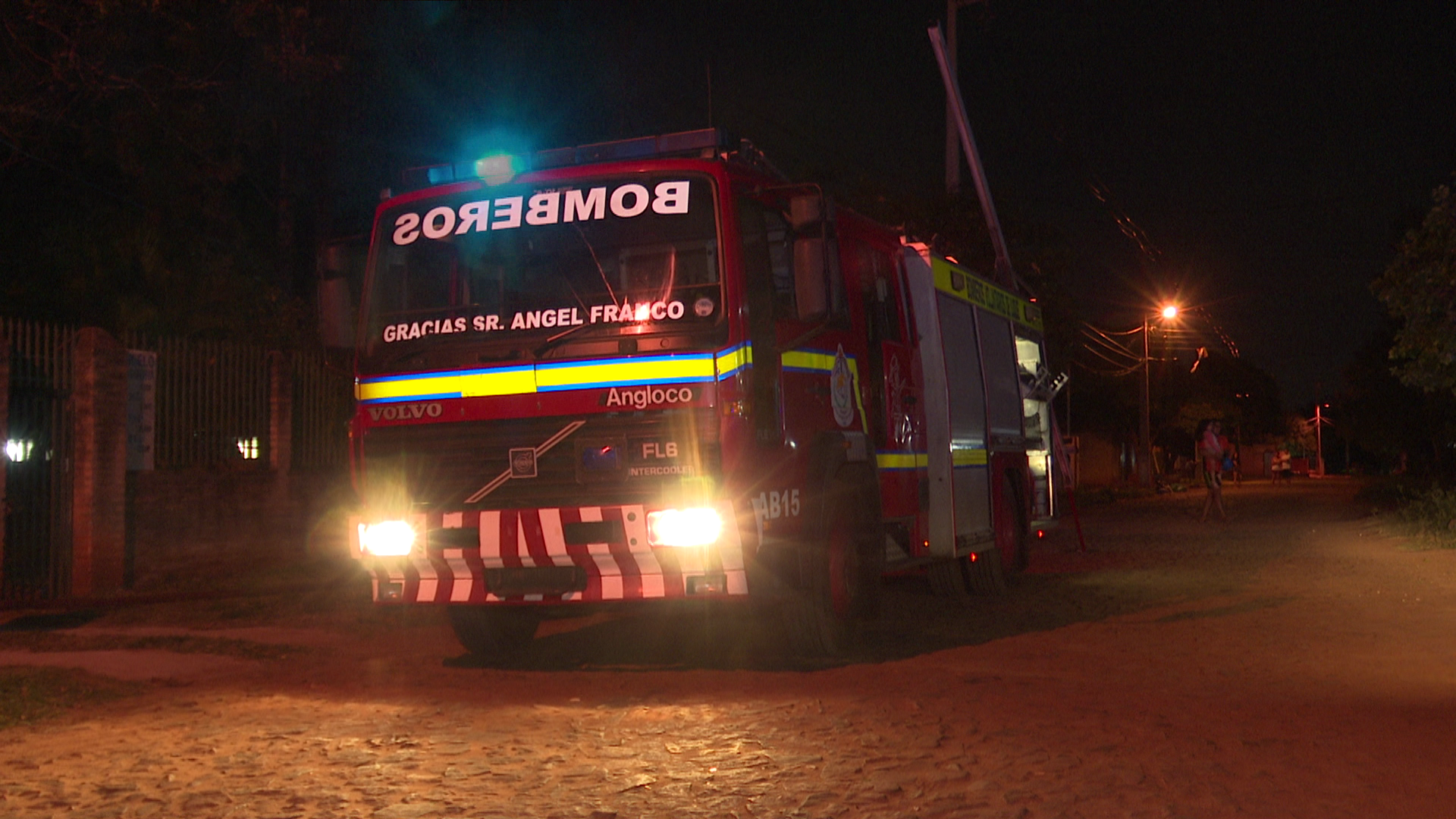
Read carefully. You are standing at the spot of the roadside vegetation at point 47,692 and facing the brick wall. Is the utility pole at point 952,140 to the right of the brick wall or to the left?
right

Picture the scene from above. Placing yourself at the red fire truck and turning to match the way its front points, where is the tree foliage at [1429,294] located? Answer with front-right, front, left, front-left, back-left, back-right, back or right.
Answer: back

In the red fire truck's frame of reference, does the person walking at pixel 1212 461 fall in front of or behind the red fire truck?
behind

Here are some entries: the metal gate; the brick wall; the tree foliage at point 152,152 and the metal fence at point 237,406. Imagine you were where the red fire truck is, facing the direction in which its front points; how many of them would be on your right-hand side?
4

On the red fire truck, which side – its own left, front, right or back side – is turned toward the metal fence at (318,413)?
right

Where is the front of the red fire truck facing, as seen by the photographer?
facing the viewer and to the left of the viewer

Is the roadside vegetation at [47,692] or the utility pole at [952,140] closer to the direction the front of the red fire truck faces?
the roadside vegetation

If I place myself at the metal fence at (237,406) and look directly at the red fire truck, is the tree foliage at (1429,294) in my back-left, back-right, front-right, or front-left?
front-left

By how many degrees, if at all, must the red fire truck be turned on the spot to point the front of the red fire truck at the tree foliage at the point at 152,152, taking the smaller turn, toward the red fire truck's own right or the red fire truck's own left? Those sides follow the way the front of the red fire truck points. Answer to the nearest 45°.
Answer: approximately 90° to the red fire truck's own right

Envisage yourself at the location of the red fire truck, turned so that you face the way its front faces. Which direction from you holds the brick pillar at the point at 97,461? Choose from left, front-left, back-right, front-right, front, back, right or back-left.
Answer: right

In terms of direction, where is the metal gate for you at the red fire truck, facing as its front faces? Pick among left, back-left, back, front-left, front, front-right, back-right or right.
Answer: right

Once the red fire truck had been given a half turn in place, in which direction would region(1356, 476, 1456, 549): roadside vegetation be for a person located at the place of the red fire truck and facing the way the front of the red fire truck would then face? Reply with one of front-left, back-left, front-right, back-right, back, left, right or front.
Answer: front
